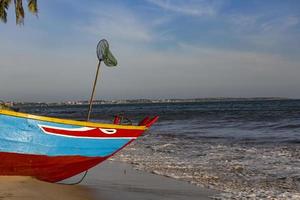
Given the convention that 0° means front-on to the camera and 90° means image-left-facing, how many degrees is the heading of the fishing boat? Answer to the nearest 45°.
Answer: approximately 270°
